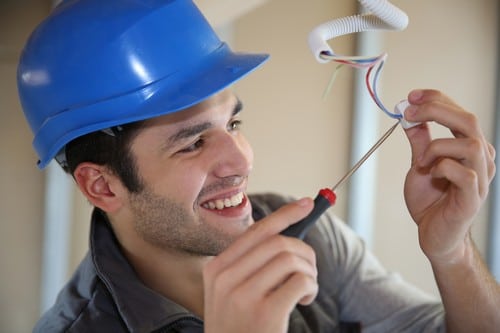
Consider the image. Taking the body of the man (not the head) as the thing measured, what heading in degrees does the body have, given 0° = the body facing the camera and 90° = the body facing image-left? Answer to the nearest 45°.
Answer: approximately 315°
